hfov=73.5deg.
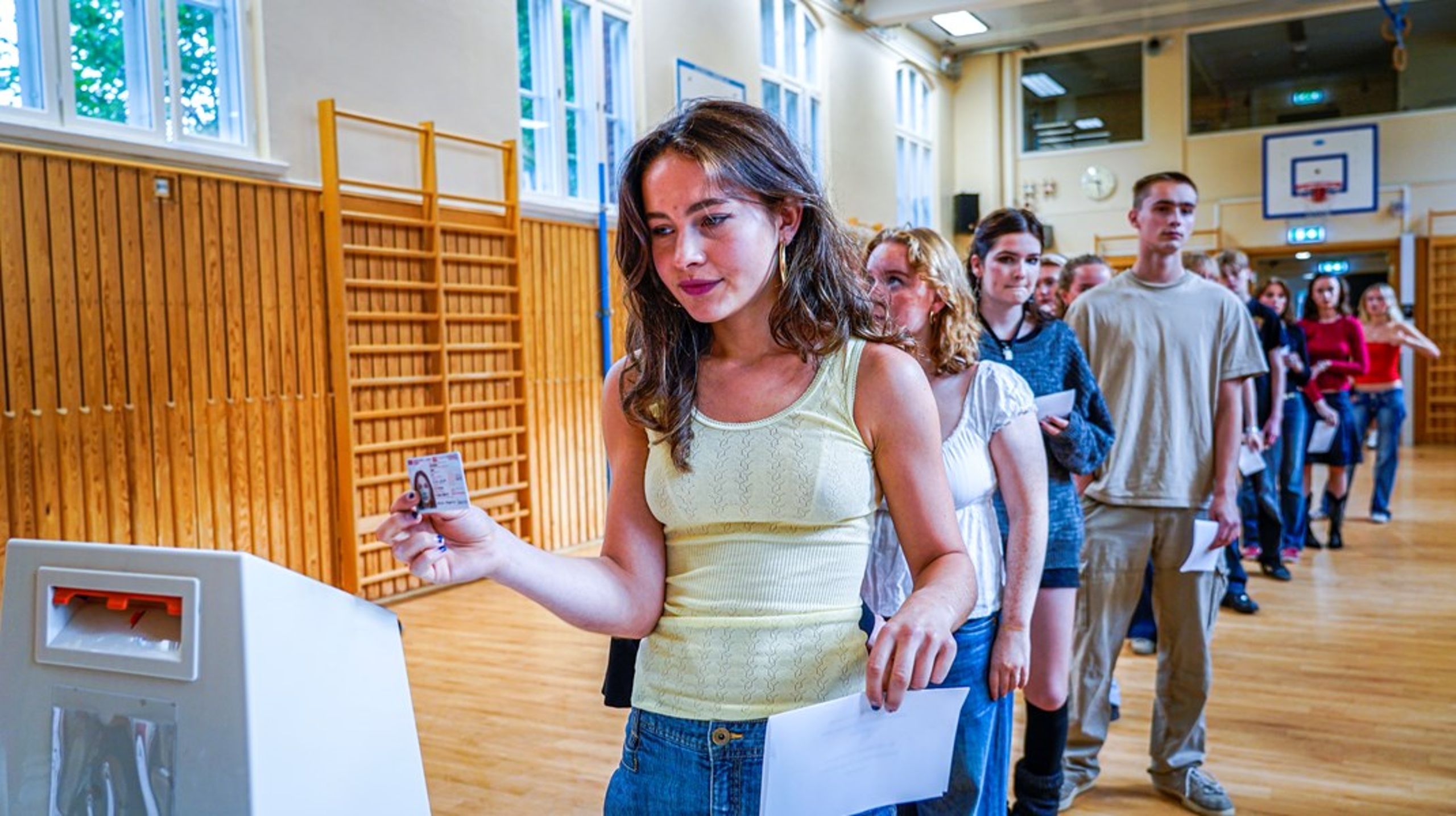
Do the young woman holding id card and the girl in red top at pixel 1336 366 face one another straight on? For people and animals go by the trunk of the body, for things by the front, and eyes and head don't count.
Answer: no

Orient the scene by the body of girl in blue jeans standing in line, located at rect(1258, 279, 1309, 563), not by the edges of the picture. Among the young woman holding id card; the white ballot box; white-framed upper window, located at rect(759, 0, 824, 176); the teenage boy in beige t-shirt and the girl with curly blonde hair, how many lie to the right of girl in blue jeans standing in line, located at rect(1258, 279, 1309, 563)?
1

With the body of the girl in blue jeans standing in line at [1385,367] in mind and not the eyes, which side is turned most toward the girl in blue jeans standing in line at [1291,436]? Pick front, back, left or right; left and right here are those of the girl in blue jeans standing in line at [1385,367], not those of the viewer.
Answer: front

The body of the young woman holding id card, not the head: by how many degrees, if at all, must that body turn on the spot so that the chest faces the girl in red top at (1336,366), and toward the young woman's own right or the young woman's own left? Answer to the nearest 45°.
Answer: approximately 180°

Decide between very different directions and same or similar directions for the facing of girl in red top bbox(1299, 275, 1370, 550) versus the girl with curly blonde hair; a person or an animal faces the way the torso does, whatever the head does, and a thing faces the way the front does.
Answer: same or similar directions

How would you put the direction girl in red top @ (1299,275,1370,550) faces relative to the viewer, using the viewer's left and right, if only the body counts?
facing the viewer

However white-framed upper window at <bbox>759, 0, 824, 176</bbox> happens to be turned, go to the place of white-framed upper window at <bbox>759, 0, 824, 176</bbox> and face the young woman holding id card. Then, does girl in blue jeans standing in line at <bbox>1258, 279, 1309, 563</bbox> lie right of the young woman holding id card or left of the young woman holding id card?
left

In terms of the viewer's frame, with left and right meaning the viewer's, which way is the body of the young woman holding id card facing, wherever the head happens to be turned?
facing the viewer and to the left of the viewer

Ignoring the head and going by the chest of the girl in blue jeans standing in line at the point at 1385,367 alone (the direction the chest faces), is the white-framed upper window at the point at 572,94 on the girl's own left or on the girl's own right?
on the girl's own right

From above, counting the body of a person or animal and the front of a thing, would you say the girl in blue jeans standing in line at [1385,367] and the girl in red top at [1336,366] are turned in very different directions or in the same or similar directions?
same or similar directions

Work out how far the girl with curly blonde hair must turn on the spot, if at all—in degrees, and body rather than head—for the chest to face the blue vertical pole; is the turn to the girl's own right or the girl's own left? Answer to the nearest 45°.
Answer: approximately 90° to the girl's own right

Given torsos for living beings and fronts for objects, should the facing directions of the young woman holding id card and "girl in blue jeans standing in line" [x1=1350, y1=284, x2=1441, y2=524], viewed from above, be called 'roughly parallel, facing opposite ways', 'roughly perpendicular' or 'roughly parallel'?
roughly parallel

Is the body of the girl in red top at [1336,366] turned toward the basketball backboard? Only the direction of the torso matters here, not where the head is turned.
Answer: no

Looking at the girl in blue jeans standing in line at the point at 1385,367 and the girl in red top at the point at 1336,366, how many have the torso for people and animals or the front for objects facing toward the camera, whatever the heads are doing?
2

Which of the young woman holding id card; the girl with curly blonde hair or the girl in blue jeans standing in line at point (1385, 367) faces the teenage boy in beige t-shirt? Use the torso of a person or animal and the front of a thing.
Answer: the girl in blue jeans standing in line

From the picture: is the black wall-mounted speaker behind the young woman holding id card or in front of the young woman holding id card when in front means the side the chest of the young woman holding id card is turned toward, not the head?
behind

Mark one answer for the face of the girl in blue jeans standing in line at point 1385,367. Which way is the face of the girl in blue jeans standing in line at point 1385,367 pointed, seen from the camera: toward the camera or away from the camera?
toward the camera

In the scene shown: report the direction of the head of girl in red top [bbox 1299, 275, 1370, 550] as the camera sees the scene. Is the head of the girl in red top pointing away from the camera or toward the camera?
toward the camera

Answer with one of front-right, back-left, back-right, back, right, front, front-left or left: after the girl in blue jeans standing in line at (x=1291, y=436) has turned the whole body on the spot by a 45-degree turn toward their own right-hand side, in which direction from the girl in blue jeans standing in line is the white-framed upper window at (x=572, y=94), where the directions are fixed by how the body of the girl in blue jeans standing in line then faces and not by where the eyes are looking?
front

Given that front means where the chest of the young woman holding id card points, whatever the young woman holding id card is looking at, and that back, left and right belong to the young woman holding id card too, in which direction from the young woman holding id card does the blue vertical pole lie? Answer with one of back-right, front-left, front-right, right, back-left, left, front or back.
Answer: back-right

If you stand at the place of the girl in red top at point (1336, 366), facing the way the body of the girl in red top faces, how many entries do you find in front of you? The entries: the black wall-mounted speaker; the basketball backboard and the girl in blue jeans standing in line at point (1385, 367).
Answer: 0
